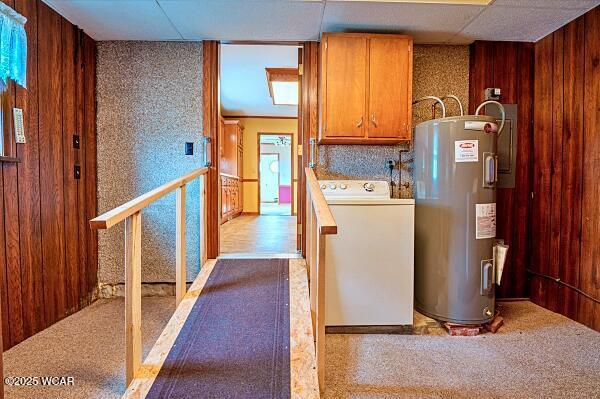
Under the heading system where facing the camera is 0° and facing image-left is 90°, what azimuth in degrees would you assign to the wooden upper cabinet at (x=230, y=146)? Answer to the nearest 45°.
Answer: approximately 270°

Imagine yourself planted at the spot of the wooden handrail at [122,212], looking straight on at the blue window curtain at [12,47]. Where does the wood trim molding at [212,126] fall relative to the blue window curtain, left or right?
right

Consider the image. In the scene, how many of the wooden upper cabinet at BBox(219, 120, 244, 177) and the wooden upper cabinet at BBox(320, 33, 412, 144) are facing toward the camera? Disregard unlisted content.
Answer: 1

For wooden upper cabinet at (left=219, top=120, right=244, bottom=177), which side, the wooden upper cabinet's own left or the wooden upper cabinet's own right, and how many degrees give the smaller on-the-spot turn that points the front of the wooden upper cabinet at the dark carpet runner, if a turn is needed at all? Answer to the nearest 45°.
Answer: approximately 90° to the wooden upper cabinet's own right

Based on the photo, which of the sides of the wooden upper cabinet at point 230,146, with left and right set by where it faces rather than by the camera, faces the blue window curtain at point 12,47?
right

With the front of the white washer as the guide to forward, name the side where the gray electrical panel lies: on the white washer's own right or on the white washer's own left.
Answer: on the white washer's own left

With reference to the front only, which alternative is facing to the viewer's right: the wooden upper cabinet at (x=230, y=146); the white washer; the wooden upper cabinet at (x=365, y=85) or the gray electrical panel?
the wooden upper cabinet at (x=230, y=146)
